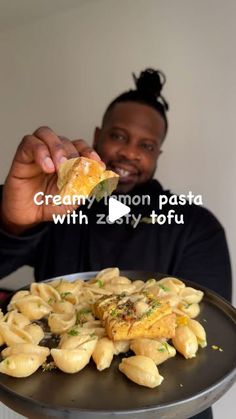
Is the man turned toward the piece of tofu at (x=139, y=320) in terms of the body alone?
yes

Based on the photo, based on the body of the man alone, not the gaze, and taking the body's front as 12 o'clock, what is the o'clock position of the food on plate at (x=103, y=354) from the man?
The food on plate is roughly at 12 o'clock from the man.

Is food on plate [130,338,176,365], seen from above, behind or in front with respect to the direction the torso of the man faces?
in front

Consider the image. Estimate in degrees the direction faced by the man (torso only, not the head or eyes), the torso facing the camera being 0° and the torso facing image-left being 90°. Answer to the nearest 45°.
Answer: approximately 0°

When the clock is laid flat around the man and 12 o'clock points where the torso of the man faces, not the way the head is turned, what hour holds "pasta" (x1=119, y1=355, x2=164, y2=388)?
The pasta is roughly at 12 o'clock from the man.

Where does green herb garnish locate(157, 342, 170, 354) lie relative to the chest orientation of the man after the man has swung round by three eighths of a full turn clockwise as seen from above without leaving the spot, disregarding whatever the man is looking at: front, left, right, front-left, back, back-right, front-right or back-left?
back-left

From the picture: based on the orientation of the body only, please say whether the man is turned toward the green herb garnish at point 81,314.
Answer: yes
